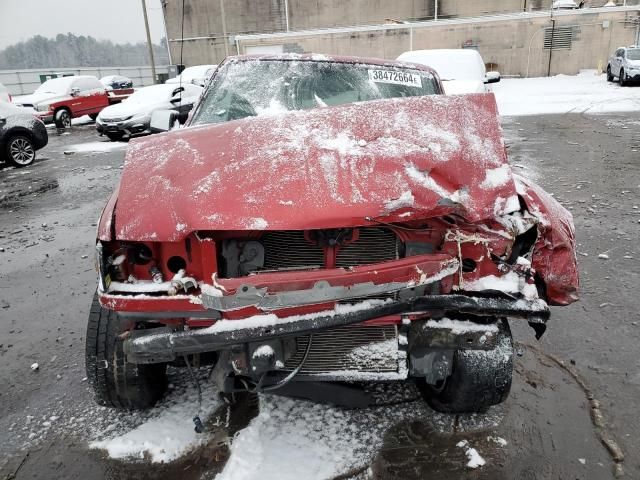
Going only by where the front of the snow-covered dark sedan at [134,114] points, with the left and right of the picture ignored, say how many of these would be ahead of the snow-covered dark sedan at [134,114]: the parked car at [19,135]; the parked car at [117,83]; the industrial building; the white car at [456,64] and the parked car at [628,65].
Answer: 1

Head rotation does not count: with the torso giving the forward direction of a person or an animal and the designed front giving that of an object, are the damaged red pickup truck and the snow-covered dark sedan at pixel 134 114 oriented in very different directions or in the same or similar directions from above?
same or similar directions

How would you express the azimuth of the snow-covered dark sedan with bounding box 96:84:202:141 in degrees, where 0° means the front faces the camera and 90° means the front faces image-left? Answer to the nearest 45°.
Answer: approximately 45°

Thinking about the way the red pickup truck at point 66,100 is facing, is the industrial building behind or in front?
behind

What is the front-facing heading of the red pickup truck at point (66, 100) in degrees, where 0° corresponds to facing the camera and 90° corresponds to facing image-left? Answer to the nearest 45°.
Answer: approximately 45°

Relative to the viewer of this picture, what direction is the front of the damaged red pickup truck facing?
facing the viewer

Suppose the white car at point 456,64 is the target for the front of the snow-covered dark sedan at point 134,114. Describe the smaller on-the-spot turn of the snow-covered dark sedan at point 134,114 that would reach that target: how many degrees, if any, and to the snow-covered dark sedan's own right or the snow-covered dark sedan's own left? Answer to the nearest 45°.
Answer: approximately 135° to the snow-covered dark sedan's own left

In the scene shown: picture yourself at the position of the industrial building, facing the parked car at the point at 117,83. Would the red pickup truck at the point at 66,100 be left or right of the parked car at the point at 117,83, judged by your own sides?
left

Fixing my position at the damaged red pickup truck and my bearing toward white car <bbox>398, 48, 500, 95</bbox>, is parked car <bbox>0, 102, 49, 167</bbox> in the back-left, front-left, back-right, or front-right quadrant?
front-left

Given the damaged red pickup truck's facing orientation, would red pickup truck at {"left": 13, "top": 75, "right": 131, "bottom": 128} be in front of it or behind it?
behind

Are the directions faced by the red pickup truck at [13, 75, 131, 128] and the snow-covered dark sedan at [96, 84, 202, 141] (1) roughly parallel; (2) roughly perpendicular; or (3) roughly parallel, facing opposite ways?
roughly parallel

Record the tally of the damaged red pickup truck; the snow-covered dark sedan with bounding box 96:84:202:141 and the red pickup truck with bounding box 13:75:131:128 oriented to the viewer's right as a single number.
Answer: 0

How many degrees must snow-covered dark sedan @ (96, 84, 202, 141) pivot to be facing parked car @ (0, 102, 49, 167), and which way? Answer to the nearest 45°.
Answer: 0° — it already faces it

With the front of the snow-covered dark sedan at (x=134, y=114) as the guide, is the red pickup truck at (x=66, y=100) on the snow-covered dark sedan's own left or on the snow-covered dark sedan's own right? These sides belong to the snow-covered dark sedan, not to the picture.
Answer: on the snow-covered dark sedan's own right
